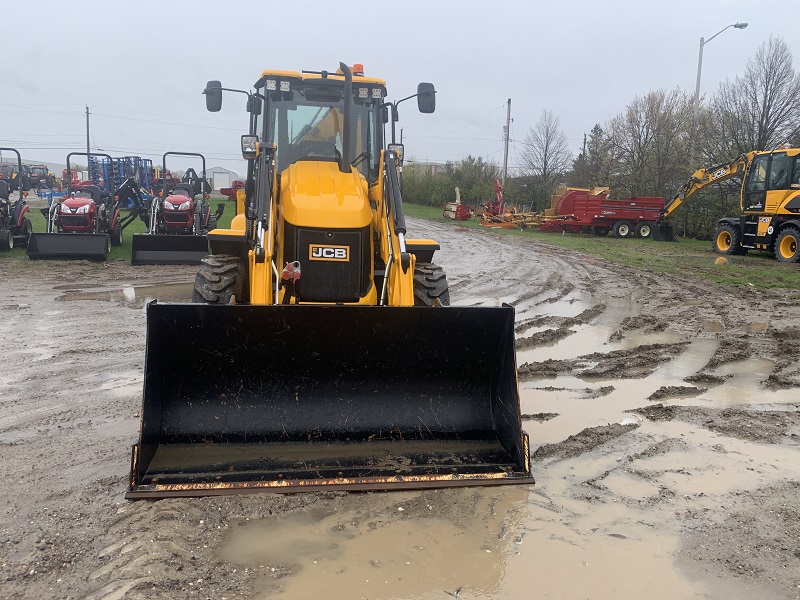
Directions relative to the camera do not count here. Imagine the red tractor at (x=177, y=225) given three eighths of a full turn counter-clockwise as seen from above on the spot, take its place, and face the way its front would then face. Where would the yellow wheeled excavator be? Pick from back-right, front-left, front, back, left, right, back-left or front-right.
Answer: front-right

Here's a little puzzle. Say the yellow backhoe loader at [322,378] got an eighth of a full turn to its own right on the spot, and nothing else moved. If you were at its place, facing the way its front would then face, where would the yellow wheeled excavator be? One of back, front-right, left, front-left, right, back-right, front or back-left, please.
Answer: back

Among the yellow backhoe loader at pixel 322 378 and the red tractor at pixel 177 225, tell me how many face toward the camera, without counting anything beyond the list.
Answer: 2

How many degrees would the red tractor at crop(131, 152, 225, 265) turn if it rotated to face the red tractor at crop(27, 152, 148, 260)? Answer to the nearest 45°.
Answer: approximately 90° to its right

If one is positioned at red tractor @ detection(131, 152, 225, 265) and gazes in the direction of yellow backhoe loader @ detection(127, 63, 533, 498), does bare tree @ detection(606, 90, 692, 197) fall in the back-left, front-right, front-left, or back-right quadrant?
back-left

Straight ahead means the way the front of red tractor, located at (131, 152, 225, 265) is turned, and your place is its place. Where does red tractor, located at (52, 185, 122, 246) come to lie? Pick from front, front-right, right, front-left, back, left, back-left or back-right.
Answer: right

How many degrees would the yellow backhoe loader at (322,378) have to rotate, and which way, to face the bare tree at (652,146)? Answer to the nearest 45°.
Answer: approximately 135° to its left
